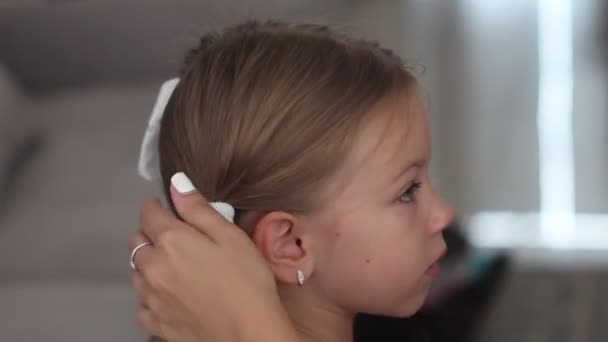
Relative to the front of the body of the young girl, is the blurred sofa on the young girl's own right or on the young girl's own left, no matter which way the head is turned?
on the young girl's own left

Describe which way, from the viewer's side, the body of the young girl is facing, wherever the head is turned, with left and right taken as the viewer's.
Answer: facing to the right of the viewer

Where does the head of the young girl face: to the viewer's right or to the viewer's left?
to the viewer's right
